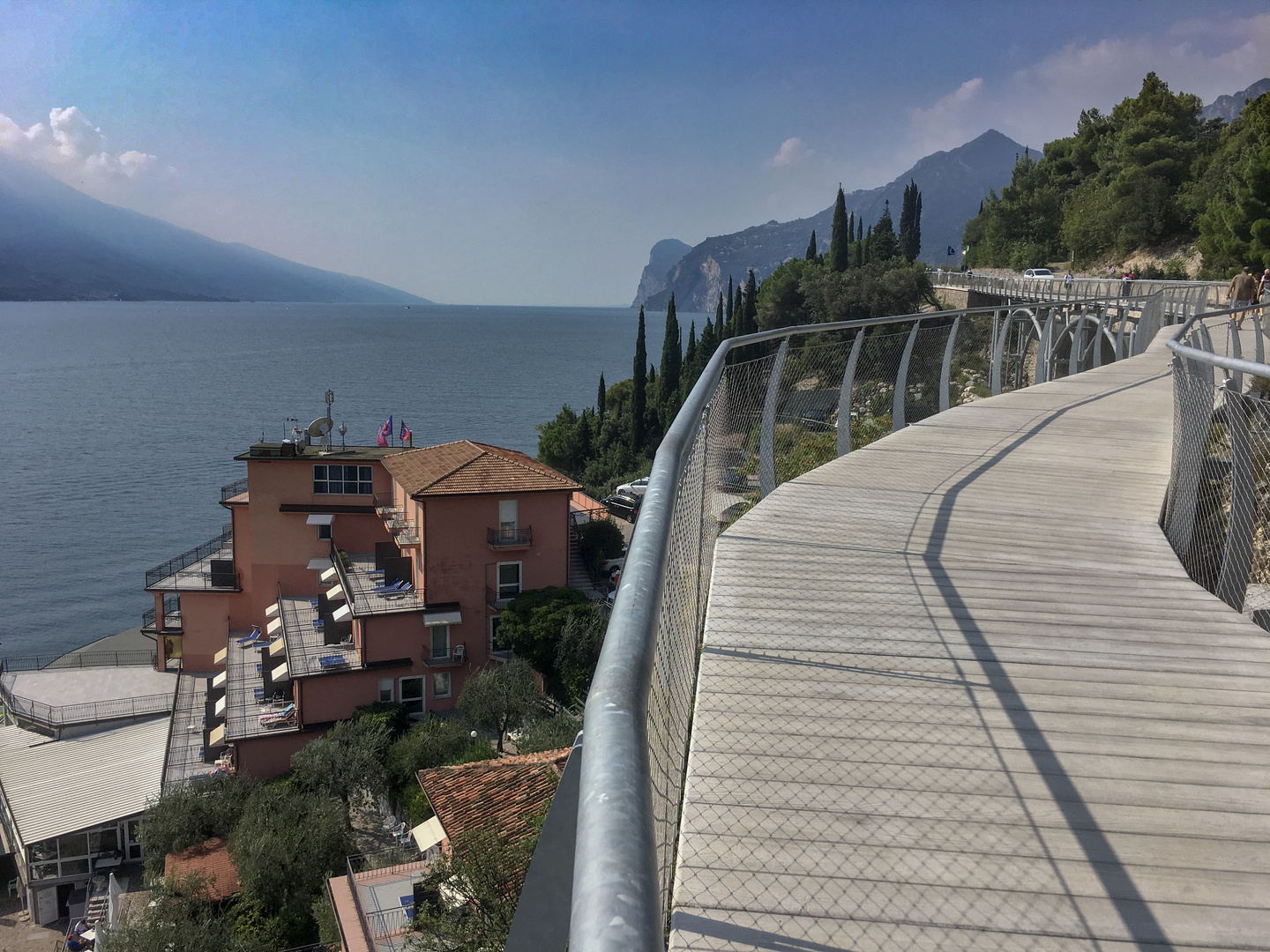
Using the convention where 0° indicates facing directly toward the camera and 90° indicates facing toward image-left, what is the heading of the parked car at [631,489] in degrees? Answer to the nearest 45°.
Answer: approximately 90°

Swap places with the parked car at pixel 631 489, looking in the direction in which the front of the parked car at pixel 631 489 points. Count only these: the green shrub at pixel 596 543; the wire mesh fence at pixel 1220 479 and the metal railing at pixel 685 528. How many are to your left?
3

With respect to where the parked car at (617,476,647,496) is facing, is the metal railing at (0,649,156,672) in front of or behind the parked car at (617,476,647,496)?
in front

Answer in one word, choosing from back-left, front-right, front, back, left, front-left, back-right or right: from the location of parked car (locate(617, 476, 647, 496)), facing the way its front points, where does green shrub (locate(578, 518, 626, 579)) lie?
left

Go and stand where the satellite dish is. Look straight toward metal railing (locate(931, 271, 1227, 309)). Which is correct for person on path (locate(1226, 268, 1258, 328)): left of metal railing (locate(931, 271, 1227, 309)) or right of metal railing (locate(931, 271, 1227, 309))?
right
